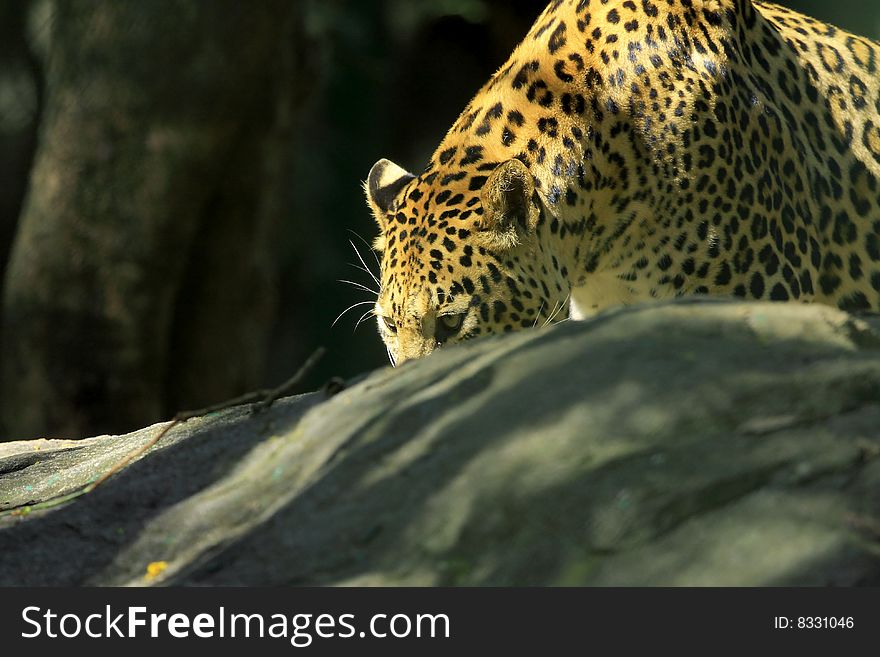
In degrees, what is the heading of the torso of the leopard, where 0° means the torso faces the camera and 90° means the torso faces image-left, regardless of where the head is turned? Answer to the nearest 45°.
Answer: approximately 45°

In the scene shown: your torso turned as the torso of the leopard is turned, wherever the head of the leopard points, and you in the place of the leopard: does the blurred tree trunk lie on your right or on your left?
on your right
